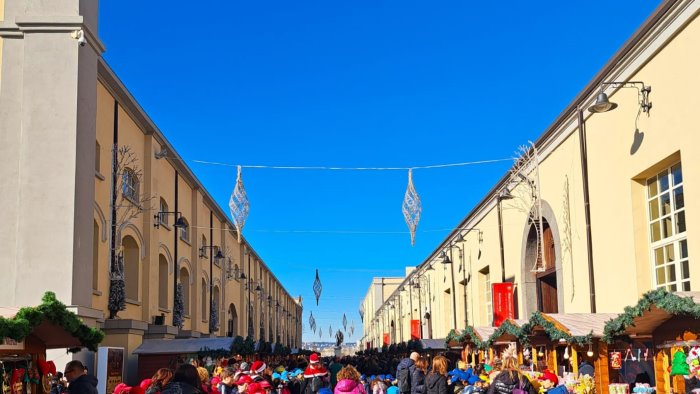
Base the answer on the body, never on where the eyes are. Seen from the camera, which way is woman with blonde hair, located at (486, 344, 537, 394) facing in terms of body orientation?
away from the camera

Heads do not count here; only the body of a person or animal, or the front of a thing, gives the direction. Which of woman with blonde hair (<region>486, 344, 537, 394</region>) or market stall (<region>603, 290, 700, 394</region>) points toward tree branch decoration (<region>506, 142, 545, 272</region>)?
the woman with blonde hair

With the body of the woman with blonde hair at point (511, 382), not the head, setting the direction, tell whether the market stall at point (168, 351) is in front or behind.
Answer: in front

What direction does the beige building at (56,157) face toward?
to the viewer's right

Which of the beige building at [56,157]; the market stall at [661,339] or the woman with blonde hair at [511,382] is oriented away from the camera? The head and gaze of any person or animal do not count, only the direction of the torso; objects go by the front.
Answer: the woman with blonde hair

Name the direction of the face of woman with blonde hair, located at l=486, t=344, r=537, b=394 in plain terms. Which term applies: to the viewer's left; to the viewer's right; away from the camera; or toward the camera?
away from the camera

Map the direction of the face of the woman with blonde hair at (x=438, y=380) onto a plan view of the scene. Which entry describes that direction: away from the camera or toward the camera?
away from the camera

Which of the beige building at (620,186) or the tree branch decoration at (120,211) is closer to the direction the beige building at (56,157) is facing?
the beige building

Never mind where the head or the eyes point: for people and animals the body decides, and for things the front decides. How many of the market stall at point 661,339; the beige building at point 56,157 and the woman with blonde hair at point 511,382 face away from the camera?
1

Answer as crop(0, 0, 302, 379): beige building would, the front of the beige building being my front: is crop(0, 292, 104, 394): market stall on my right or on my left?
on my right

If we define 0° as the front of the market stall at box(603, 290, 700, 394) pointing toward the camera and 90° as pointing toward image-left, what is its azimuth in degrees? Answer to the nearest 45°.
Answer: approximately 45°

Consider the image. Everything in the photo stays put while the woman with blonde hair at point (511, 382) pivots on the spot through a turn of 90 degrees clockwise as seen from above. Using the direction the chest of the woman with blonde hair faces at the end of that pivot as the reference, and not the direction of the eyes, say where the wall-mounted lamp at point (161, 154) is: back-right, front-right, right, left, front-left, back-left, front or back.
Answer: back-left

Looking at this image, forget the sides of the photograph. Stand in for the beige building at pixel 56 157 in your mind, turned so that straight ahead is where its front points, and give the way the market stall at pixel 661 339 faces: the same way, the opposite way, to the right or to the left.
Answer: the opposite way

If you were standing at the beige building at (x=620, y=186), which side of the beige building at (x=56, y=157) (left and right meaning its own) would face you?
front

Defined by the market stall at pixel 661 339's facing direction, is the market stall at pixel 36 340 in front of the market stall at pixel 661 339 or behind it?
in front

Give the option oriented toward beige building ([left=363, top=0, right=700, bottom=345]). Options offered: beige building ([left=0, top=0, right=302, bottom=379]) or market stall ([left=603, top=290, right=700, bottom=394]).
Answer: beige building ([left=0, top=0, right=302, bottom=379])

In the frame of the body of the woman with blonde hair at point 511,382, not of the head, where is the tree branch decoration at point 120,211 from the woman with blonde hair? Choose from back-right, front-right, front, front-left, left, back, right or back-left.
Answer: front-left

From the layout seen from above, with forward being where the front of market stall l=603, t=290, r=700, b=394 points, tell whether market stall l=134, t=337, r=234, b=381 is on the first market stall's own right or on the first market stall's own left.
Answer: on the first market stall's own right

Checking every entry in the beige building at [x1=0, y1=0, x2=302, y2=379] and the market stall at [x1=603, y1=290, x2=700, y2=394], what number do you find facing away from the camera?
0
